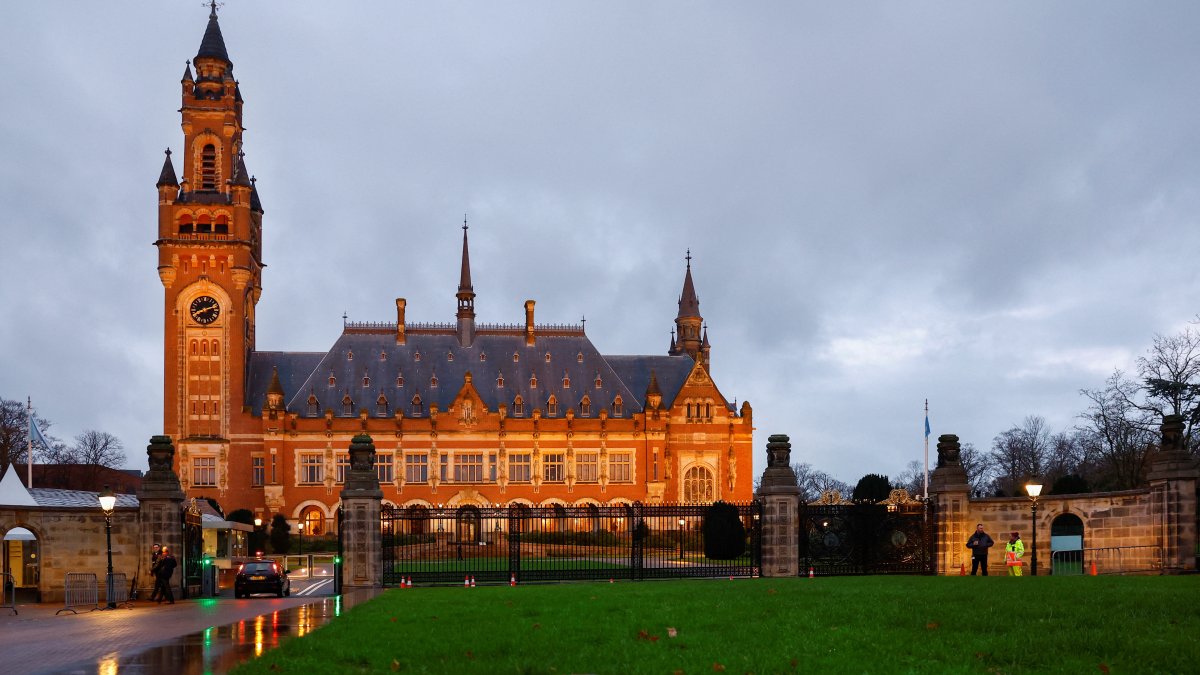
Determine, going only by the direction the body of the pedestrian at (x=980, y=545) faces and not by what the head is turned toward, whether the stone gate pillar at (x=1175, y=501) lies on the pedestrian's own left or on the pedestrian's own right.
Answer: on the pedestrian's own left

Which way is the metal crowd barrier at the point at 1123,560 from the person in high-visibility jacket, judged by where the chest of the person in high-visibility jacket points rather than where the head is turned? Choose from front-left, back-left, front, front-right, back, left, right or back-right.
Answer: back-left

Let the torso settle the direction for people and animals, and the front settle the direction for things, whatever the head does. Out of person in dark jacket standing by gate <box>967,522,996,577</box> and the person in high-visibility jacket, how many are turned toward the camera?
2

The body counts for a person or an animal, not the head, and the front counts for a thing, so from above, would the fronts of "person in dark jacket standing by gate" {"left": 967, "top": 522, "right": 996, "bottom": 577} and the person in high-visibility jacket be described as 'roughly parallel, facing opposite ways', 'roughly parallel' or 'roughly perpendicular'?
roughly parallel

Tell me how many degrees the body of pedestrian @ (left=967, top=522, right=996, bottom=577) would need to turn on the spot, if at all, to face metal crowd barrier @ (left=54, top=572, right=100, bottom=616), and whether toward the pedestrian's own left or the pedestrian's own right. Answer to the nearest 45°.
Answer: approximately 90° to the pedestrian's own right

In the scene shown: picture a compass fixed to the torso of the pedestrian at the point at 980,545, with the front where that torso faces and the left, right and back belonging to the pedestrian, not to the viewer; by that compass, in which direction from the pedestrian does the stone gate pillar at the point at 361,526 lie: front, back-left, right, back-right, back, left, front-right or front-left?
right

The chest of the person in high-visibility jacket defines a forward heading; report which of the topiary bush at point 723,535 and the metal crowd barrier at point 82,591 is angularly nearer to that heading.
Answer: the metal crowd barrier

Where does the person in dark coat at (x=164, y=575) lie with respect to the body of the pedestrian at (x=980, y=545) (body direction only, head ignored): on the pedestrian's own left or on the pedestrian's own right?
on the pedestrian's own right

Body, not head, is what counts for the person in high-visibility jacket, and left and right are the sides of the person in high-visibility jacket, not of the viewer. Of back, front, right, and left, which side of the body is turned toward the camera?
front

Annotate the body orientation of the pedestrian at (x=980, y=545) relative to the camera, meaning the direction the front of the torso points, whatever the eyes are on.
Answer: toward the camera
